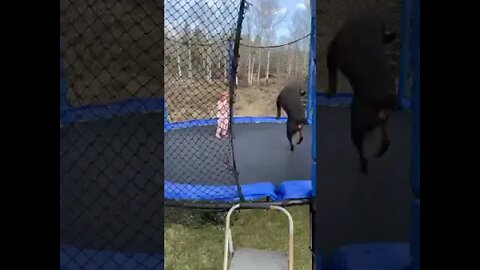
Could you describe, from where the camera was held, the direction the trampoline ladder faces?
facing the viewer

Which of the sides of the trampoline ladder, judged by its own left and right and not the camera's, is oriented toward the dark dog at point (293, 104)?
back

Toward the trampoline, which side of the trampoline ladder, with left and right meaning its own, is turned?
back
